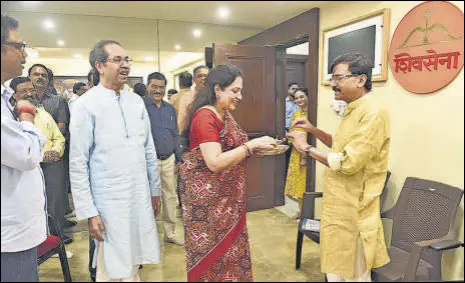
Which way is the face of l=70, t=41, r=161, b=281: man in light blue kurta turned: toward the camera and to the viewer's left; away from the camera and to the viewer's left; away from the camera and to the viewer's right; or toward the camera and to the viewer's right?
toward the camera and to the viewer's right

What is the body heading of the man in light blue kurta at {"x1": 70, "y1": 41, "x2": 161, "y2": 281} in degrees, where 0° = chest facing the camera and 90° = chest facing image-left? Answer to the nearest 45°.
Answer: approximately 315°

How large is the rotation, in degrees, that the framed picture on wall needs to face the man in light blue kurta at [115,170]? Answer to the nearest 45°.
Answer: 0° — it already faces them

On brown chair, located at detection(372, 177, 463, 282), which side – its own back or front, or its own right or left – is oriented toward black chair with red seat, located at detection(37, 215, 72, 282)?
front

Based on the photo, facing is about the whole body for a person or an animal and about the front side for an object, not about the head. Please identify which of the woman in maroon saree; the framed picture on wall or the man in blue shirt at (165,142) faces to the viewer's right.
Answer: the woman in maroon saree

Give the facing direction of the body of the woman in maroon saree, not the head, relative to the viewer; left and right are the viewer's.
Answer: facing to the right of the viewer

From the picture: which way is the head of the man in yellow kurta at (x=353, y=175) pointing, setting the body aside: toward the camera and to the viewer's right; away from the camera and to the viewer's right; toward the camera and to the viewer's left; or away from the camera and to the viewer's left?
toward the camera and to the viewer's left

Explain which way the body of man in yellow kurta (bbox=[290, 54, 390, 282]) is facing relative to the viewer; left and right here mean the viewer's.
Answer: facing to the left of the viewer

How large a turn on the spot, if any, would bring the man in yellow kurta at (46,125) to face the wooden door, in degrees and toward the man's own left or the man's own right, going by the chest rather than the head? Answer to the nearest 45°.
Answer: approximately 45° to the man's own left
